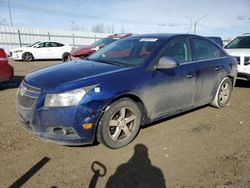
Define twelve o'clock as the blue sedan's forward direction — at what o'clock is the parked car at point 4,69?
The parked car is roughly at 3 o'clock from the blue sedan.

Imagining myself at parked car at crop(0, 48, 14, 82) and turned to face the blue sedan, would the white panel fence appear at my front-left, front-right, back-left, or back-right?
back-left

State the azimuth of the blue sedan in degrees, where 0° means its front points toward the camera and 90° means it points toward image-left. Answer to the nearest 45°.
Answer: approximately 45°

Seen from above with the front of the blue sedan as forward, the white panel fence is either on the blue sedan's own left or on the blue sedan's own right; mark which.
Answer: on the blue sedan's own right

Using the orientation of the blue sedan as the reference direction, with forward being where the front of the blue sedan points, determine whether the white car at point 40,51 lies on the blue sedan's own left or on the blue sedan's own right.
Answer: on the blue sedan's own right
